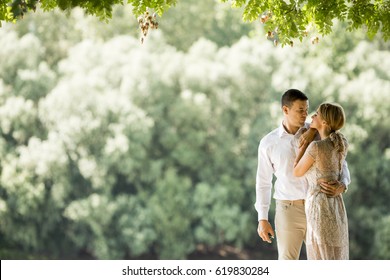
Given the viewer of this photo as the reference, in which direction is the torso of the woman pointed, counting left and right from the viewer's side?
facing away from the viewer and to the left of the viewer

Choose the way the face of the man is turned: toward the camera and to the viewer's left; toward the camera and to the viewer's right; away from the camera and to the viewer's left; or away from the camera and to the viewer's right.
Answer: toward the camera and to the viewer's right

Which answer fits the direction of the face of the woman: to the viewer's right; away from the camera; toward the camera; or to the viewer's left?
to the viewer's left

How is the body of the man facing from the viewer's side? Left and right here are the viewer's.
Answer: facing the viewer and to the right of the viewer

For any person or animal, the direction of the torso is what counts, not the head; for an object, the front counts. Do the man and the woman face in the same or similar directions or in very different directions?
very different directions
